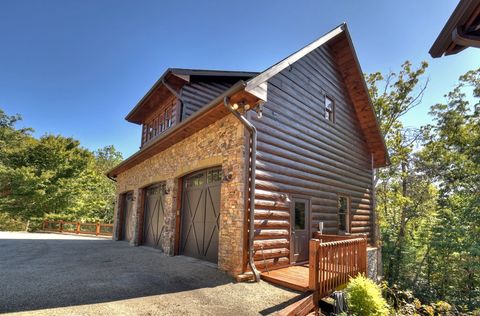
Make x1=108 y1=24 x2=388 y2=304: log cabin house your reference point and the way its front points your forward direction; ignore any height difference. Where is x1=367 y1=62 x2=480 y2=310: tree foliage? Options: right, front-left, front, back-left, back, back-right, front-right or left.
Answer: back

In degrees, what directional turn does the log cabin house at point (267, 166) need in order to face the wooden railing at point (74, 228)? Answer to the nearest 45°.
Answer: approximately 90° to its right

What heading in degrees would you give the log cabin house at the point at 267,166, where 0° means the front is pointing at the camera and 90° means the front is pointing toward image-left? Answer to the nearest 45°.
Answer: approximately 45°

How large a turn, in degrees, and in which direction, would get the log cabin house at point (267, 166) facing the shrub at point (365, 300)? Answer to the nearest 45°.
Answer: approximately 45° to its left

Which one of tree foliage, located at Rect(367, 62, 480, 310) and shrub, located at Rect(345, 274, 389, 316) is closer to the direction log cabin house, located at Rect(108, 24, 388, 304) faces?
the shrub

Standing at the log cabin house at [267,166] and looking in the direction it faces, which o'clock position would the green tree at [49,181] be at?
The green tree is roughly at 3 o'clock from the log cabin house.
